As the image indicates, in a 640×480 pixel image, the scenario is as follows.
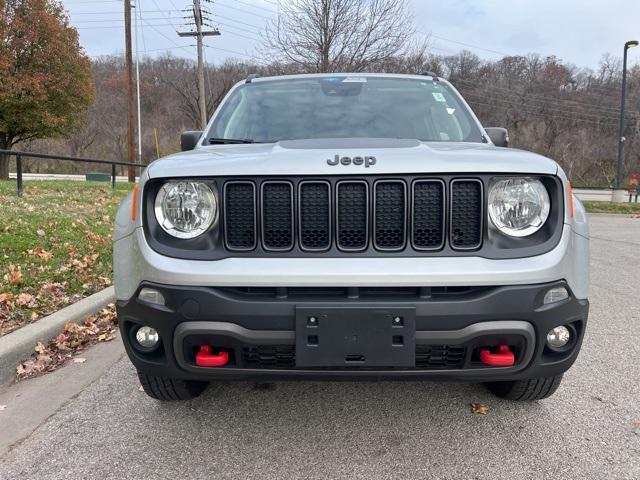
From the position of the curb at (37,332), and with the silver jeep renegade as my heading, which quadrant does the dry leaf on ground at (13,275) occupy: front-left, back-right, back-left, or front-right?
back-left

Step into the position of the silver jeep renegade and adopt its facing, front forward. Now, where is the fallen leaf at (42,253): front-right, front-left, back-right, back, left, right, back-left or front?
back-right

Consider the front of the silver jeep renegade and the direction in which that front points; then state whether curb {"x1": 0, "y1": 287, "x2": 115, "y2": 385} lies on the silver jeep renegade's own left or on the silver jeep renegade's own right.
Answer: on the silver jeep renegade's own right

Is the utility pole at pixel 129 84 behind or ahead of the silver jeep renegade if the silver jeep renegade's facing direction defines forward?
behind

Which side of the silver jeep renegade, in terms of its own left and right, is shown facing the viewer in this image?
front

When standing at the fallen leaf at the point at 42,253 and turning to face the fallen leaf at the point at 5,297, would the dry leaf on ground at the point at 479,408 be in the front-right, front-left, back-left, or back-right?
front-left

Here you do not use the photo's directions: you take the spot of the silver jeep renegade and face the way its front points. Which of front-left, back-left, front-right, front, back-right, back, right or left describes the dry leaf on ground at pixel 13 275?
back-right

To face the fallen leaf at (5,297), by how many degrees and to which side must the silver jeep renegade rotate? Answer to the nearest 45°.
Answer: approximately 135° to its right

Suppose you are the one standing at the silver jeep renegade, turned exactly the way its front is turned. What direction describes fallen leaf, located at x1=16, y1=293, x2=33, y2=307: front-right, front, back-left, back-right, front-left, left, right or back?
back-right
